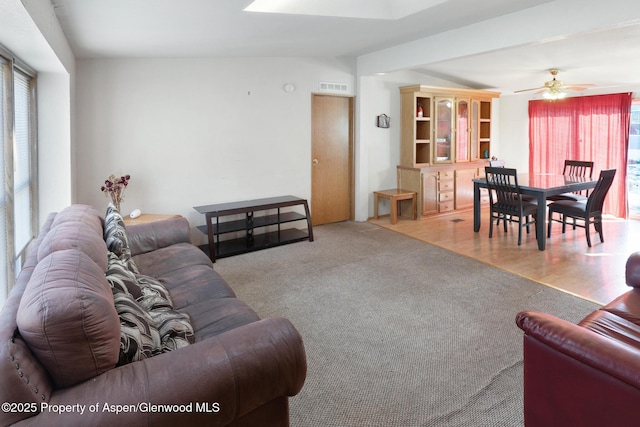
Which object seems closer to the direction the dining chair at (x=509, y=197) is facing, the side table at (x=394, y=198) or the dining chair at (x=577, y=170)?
the dining chair

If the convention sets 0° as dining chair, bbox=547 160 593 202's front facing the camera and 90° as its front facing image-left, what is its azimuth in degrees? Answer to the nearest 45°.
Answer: approximately 45°

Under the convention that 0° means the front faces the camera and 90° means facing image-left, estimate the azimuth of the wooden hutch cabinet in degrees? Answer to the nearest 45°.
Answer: approximately 315°

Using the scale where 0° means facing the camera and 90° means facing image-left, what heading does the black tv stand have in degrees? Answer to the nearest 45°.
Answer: approximately 315°

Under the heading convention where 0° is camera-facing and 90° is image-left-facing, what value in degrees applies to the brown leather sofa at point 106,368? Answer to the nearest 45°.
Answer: approximately 270°

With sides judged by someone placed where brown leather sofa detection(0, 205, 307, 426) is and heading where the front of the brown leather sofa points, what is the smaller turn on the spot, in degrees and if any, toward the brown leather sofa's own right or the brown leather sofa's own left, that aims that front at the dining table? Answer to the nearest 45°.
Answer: approximately 45° to the brown leather sofa's own left

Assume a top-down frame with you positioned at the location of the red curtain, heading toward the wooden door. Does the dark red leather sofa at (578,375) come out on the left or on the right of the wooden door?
left
